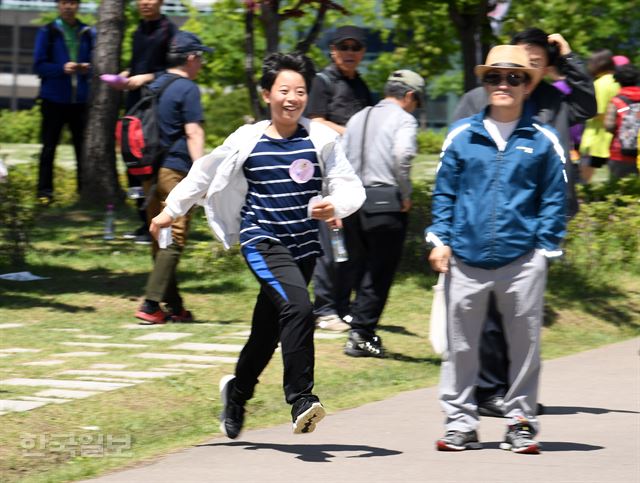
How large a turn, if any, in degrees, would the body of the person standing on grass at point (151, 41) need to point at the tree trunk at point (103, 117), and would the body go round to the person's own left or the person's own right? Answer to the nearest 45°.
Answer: approximately 135° to the person's own right

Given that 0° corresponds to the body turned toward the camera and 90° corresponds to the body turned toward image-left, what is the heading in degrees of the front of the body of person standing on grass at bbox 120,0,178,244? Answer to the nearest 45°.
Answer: approximately 45°

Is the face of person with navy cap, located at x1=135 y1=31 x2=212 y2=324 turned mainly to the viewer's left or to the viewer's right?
to the viewer's right

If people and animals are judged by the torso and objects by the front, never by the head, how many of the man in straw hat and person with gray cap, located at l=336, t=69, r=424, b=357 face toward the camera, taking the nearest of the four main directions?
1

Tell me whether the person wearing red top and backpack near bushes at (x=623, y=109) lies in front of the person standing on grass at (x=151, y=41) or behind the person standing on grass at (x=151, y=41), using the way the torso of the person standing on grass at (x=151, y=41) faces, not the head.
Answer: behind

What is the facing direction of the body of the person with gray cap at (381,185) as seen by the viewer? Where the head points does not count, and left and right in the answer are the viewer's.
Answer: facing away from the viewer and to the right of the viewer

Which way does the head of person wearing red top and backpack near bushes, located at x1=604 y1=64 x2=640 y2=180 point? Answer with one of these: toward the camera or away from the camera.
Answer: away from the camera
